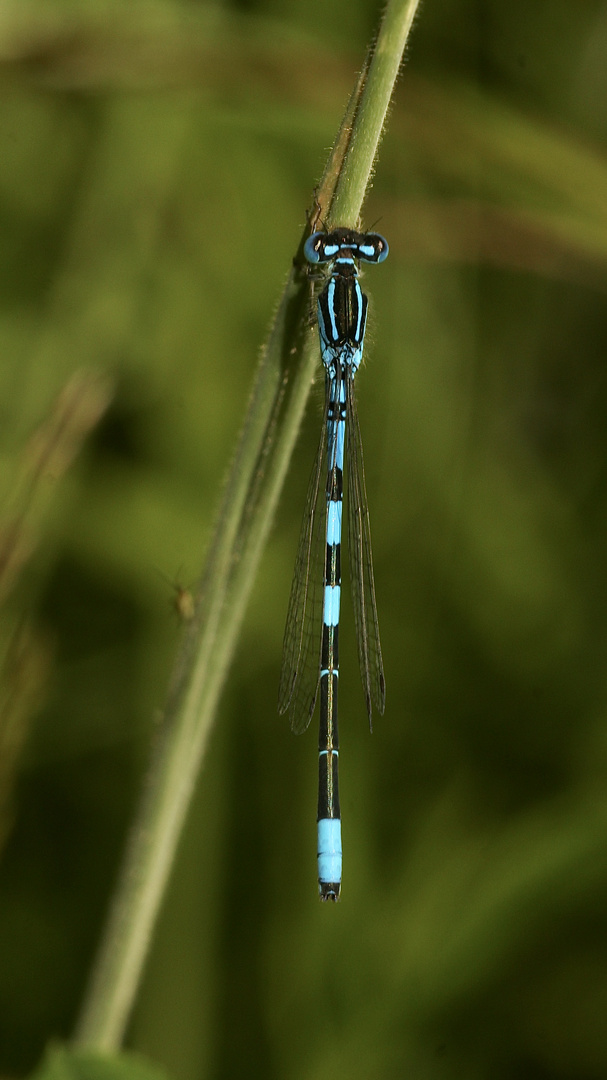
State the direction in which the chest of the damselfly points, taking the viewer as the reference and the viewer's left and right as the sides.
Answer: facing away from the viewer
